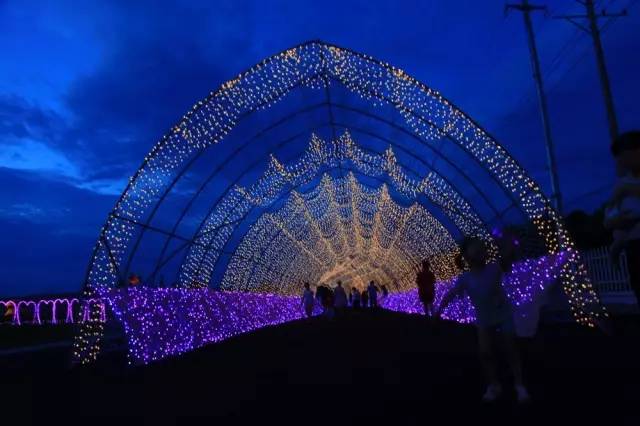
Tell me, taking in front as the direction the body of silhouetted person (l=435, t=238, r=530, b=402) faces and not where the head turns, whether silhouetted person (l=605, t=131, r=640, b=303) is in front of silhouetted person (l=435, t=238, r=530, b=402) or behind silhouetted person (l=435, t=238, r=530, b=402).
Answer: in front

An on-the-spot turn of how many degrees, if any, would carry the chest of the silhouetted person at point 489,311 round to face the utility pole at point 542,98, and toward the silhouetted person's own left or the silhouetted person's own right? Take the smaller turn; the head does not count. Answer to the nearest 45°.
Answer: approximately 180°

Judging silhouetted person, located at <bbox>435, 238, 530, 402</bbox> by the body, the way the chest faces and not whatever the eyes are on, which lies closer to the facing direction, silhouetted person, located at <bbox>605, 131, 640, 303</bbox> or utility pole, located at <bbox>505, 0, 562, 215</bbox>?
the silhouetted person

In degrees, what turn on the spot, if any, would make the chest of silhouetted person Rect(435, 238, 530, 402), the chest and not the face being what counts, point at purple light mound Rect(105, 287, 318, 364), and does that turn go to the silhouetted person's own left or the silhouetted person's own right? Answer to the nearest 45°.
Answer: approximately 135° to the silhouetted person's own right

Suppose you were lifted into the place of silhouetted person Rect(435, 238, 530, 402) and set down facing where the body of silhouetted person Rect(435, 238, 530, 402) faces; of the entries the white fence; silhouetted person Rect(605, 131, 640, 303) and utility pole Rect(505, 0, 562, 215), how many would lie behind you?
2

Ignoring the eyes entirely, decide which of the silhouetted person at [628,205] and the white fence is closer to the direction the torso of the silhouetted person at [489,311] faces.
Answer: the silhouetted person

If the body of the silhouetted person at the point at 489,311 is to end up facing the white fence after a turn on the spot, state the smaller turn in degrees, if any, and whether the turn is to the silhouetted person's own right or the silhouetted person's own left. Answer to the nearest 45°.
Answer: approximately 180°

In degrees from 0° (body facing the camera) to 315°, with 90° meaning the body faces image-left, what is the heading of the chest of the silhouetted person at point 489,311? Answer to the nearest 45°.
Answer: approximately 0°
